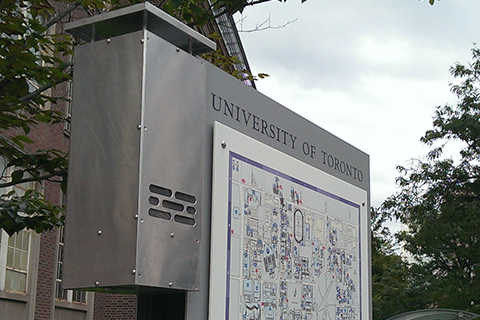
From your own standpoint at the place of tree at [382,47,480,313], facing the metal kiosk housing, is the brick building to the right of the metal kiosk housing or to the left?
right

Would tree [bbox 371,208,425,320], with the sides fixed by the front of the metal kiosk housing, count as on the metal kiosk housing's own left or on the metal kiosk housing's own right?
on the metal kiosk housing's own left

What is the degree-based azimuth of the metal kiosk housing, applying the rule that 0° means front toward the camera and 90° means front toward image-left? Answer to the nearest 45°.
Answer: approximately 315°

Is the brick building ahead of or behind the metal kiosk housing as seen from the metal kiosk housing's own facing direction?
behind

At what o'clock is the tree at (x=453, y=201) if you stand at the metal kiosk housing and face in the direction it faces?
The tree is roughly at 8 o'clock from the metal kiosk housing.

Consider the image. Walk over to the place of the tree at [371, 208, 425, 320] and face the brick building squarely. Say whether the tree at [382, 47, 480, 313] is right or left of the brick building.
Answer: left
